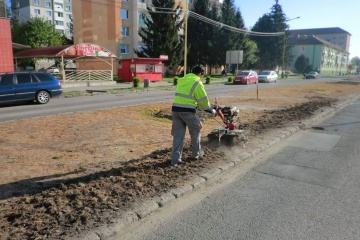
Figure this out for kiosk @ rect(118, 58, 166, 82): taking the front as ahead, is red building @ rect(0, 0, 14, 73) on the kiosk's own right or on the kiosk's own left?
on the kiosk's own right

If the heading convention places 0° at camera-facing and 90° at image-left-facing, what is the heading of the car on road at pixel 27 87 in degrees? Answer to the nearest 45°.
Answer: approximately 90°

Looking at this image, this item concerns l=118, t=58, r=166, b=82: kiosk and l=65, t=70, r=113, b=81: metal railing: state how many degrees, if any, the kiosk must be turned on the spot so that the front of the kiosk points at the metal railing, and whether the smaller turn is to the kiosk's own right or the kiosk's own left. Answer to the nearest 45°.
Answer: approximately 90° to the kiosk's own right

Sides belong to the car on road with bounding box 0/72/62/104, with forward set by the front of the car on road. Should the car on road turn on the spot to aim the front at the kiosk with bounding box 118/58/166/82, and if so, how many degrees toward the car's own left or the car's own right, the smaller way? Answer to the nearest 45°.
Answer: approximately 135° to the car's own right

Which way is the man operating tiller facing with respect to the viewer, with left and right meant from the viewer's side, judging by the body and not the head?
facing away from the viewer and to the right of the viewer

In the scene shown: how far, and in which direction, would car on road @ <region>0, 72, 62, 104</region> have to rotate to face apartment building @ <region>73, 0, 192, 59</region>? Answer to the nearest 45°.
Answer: approximately 90° to its right

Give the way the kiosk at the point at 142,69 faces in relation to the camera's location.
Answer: facing the viewer and to the right of the viewer

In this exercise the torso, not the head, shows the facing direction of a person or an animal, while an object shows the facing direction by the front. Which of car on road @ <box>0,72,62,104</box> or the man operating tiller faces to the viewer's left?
the car on road

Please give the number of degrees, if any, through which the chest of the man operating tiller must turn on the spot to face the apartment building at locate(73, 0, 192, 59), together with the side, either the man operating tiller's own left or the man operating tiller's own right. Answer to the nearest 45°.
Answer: approximately 45° to the man operating tiller's own left

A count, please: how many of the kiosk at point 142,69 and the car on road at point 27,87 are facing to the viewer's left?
1
